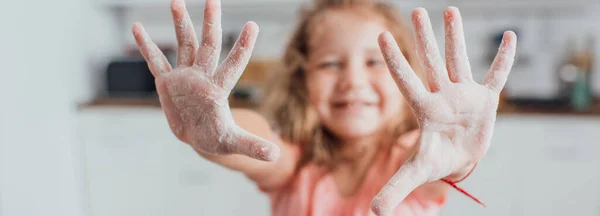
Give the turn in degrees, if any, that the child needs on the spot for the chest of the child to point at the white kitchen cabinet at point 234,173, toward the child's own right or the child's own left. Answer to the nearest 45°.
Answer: approximately 180°

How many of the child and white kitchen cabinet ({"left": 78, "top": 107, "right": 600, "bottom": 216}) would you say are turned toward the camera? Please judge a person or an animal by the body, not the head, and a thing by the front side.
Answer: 2

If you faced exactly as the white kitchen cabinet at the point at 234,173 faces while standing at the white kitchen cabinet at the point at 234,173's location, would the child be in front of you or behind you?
in front

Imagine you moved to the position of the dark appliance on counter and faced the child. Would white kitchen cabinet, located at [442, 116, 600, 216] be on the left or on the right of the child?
left

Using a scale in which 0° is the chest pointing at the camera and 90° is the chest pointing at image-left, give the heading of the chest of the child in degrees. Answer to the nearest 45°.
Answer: approximately 0°

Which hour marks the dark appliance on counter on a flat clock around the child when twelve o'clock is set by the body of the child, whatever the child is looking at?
The dark appliance on counter is roughly at 5 o'clock from the child.
